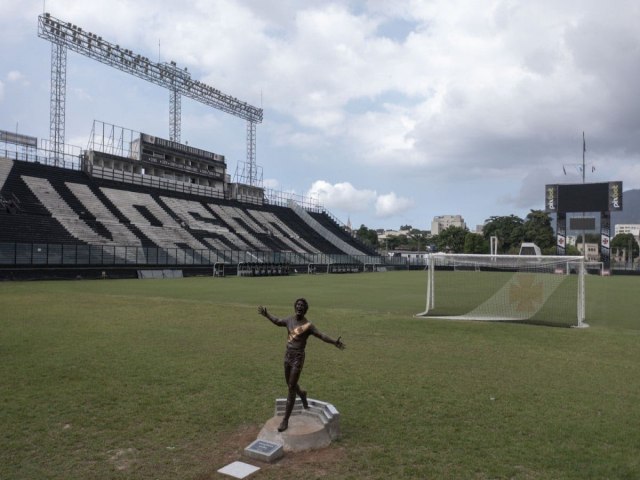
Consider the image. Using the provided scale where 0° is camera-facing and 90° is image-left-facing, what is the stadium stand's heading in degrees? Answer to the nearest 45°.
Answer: approximately 315°

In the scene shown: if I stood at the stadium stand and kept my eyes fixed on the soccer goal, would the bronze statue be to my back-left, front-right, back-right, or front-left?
front-right

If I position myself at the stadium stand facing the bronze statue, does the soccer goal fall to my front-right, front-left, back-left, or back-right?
front-left

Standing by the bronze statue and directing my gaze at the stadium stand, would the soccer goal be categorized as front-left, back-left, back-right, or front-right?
front-right

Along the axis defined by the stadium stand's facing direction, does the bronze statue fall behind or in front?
in front

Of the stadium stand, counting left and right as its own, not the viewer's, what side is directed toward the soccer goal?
front
